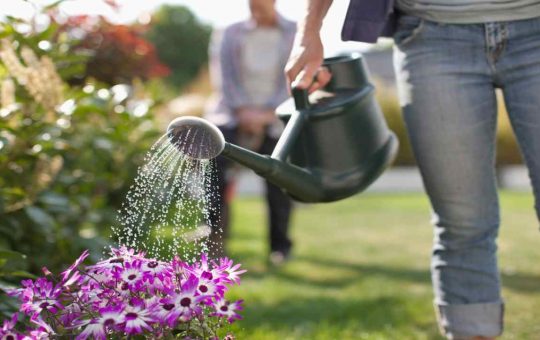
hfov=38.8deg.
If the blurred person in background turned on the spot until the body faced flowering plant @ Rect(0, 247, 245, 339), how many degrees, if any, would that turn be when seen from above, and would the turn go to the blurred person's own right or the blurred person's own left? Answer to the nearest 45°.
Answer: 0° — they already face it

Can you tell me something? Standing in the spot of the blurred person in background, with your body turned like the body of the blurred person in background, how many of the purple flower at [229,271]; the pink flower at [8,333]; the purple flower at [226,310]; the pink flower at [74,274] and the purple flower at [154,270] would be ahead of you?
5

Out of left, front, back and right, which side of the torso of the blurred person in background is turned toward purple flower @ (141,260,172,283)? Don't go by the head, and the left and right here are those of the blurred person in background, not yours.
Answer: front

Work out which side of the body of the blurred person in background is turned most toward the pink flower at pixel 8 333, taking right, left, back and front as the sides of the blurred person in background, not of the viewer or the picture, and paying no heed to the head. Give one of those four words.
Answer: front

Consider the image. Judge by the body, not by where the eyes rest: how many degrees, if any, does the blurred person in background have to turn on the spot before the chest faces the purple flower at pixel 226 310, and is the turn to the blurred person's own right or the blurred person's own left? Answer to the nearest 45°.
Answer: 0° — they already face it

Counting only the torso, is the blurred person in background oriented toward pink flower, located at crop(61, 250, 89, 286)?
yes

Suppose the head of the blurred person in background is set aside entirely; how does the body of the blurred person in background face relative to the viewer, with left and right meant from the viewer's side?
facing the viewer

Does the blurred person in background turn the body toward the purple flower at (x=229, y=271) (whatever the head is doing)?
yes
